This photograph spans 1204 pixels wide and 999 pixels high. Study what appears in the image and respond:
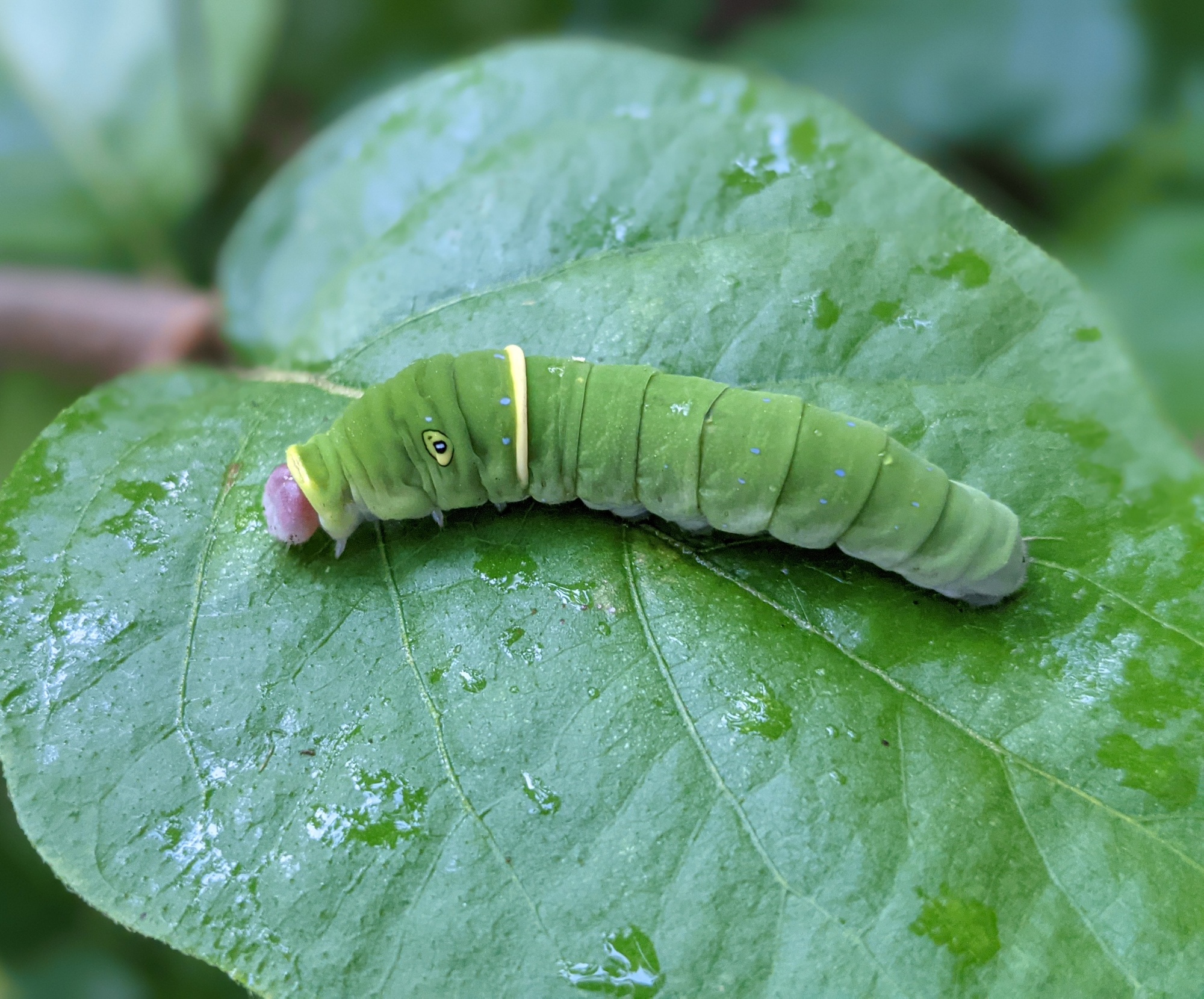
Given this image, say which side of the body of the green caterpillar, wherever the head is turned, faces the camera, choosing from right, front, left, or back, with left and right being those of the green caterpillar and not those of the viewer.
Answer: left

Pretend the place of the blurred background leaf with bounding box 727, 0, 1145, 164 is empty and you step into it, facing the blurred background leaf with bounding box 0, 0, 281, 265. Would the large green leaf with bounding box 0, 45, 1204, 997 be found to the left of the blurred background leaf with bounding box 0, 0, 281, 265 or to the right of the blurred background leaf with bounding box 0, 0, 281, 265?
left

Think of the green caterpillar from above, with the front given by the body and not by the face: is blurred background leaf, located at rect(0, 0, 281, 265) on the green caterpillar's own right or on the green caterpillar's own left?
on the green caterpillar's own right

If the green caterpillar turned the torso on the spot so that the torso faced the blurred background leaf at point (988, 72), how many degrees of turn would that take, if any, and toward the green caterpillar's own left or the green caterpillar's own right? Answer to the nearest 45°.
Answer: approximately 135° to the green caterpillar's own right
